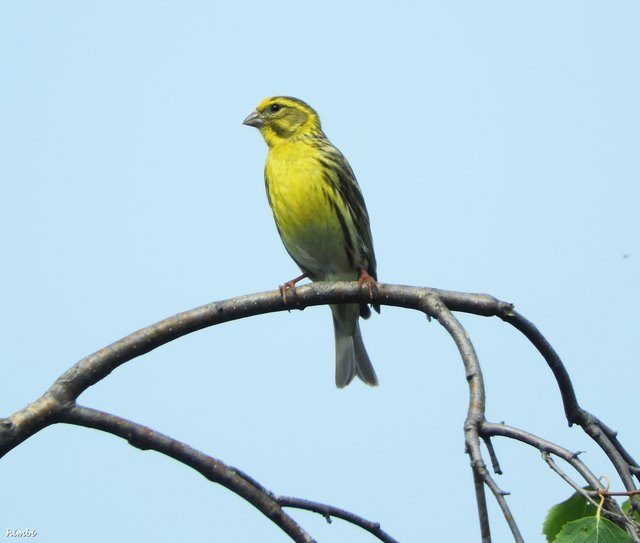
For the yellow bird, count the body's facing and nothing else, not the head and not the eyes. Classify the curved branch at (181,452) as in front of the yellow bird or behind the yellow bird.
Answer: in front

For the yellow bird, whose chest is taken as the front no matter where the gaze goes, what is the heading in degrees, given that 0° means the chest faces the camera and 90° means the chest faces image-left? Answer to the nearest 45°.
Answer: approximately 45°

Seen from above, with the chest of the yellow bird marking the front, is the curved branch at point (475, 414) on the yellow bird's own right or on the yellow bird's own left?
on the yellow bird's own left

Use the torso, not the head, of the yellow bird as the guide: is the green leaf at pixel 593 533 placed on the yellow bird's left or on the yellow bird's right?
on the yellow bird's left

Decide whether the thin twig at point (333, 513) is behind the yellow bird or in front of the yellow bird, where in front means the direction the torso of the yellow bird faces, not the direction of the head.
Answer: in front
